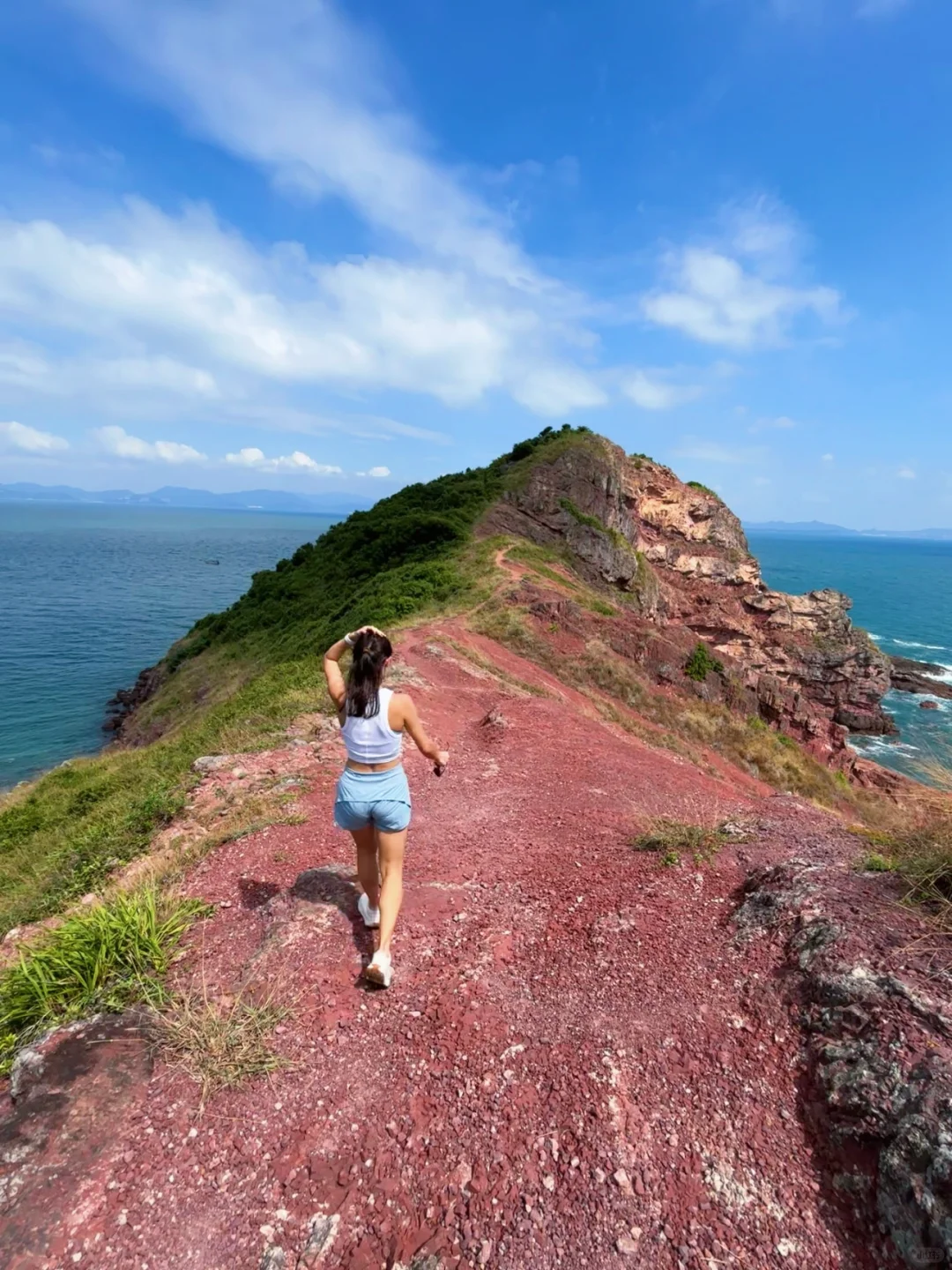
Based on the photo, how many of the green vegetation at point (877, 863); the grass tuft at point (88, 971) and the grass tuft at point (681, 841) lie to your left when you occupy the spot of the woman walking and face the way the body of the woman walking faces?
1

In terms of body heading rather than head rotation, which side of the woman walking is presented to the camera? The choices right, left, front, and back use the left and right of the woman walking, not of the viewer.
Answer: back

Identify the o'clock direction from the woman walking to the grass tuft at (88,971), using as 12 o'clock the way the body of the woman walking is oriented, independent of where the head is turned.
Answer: The grass tuft is roughly at 9 o'clock from the woman walking.

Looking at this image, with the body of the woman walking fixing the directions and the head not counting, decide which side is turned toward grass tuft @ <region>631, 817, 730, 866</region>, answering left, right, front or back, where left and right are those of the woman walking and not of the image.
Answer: right

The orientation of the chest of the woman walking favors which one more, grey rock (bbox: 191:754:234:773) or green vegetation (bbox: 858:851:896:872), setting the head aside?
the grey rock

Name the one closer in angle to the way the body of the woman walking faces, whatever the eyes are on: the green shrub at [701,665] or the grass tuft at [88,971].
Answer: the green shrub

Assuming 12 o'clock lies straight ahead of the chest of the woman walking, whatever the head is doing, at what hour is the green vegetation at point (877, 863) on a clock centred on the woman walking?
The green vegetation is roughly at 3 o'clock from the woman walking.

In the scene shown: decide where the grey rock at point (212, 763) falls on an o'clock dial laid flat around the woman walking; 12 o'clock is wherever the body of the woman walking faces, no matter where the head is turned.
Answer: The grey rock is roughly at 11 o'clock from the woman walking.

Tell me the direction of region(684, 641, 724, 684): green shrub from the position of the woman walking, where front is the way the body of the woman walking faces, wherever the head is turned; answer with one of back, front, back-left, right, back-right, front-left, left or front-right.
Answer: front-right
